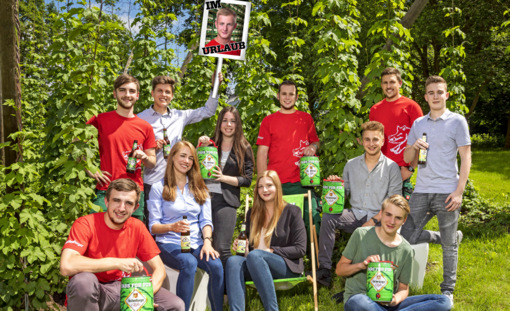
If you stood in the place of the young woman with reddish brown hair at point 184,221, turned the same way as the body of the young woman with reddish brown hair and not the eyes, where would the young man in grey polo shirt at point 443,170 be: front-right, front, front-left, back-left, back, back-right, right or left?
front-left

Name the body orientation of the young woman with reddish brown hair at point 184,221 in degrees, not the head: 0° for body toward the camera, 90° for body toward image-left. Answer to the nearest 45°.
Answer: approximately 315°

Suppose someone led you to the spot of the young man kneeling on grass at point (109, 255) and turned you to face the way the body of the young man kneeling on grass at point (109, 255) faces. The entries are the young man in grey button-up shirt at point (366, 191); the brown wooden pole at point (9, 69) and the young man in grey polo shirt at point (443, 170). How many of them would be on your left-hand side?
2

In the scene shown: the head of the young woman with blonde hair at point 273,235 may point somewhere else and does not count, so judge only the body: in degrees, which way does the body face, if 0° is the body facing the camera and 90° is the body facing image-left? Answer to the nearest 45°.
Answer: approximately 45°

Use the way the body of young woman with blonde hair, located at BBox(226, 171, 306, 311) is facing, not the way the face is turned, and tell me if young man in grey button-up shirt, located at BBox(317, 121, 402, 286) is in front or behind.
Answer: behind

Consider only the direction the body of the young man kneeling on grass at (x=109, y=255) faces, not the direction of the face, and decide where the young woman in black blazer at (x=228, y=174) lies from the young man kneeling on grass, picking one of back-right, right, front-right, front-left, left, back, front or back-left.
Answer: back-left

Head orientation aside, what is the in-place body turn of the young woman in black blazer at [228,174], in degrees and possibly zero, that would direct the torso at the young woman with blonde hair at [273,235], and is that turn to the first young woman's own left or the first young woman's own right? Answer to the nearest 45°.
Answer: approximately 90° to the first young woman's own left

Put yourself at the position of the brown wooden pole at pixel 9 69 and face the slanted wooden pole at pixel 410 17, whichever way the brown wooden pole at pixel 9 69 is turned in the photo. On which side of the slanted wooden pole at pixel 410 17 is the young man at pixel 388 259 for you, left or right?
right

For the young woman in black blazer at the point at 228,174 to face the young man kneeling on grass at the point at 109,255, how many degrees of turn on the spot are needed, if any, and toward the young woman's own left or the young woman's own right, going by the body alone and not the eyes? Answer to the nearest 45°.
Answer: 0° — they already face them
